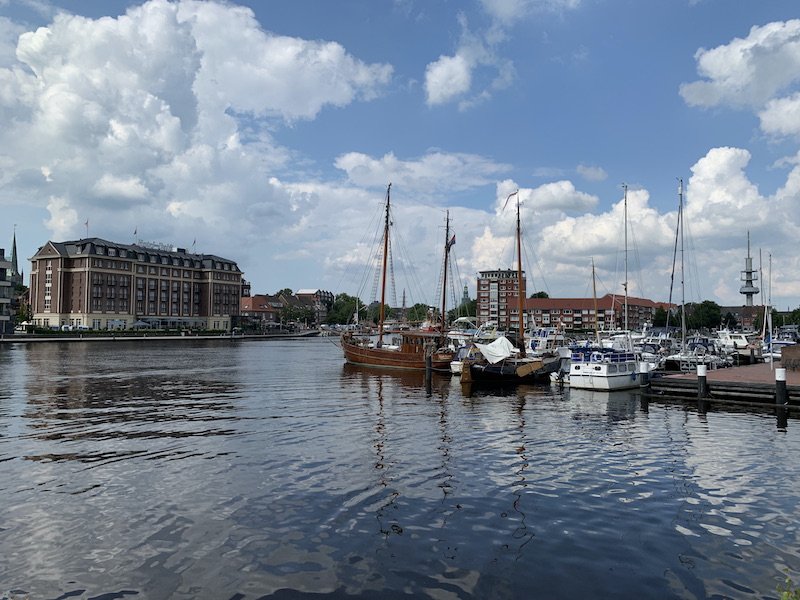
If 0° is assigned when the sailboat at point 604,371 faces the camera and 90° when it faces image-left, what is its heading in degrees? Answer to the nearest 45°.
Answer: approximately 225°

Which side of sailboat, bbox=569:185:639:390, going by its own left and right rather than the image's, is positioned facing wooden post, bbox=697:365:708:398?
right

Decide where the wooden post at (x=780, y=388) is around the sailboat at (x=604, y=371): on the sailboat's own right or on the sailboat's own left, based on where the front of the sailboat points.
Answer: on the sailboat's own right

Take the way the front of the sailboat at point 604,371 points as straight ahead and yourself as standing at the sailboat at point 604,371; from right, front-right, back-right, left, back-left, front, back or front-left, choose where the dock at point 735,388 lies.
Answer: right
